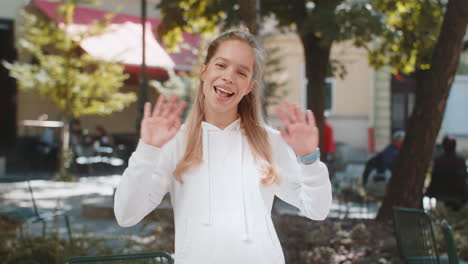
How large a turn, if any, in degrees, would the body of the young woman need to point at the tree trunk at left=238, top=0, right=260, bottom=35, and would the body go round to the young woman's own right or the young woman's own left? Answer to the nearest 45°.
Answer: approximately 180°

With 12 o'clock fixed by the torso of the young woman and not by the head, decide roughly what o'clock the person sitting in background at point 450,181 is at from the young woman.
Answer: The person sitting in background is roughly at 7 o'clock from the young woman.

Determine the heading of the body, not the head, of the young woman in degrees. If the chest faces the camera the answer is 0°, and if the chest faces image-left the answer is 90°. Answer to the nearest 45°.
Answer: approximately 0°

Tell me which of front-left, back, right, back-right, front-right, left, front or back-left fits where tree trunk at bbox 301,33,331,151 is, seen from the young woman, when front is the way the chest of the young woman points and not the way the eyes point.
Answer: back

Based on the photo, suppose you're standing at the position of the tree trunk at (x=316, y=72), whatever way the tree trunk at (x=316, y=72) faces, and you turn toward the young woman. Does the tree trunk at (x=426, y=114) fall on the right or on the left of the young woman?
left

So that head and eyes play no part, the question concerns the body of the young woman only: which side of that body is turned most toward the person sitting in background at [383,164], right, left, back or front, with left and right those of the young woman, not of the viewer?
back

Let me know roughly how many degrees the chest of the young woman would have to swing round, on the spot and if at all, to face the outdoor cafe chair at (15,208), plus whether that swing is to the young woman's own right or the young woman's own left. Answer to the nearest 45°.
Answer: approximately 135° to the young woman's own right

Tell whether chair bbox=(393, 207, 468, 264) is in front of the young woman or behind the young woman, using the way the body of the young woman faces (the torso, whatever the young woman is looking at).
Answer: behind
